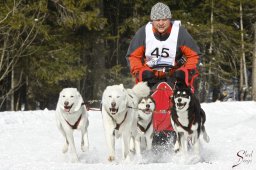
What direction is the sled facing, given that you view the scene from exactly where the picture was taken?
facing the viewer

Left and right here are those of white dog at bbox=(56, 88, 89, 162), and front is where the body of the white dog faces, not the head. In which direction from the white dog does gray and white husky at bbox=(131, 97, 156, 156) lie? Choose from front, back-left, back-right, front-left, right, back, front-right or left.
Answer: left

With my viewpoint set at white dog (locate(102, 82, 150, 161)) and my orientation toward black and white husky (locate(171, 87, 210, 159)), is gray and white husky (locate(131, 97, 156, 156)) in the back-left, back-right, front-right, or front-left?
front-left

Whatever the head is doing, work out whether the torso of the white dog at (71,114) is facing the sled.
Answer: no

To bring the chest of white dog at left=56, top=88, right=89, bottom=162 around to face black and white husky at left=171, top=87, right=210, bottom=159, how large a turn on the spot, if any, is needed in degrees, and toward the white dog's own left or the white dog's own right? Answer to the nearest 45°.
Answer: approximately 90° to the white dog's own left

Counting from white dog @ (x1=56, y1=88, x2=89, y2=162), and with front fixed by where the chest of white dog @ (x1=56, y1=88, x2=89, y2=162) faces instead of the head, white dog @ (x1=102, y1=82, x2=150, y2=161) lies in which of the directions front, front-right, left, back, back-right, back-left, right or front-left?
front-left

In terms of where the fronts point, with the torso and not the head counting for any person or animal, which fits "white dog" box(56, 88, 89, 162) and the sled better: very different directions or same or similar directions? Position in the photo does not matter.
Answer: same or similar directions

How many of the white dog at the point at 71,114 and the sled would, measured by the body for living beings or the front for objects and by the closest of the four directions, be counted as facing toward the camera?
2

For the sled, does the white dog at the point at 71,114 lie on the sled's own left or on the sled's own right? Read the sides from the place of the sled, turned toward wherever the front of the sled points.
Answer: on the sled's own right

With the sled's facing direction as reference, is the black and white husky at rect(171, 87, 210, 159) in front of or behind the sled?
in front

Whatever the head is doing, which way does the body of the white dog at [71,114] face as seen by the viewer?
toward the camera
